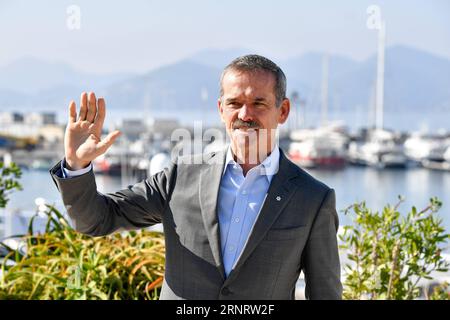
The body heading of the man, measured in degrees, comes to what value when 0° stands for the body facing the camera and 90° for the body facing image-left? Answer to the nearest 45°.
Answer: approximately 0°

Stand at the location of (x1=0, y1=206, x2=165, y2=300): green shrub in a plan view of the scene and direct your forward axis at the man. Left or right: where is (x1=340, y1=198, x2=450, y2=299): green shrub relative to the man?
left

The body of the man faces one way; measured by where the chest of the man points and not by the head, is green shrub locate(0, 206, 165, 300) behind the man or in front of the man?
behind

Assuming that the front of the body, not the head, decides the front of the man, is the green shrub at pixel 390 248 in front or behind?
behind
